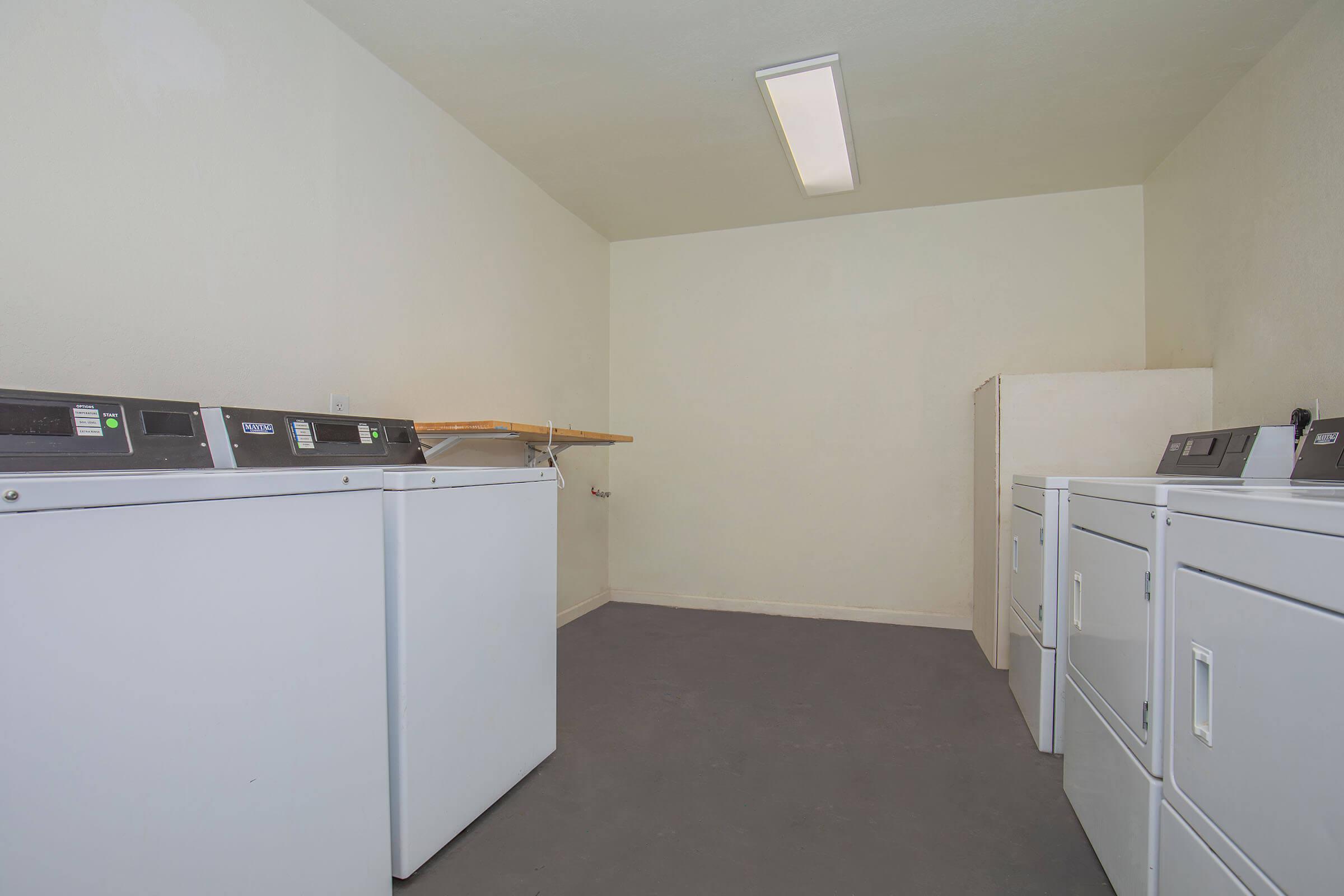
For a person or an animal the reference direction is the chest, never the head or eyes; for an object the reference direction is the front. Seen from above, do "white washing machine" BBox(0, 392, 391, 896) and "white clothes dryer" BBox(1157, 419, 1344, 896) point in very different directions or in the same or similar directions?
very different directions

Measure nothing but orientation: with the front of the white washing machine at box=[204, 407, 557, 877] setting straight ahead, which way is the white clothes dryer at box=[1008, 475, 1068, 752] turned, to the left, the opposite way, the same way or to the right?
the opposite way

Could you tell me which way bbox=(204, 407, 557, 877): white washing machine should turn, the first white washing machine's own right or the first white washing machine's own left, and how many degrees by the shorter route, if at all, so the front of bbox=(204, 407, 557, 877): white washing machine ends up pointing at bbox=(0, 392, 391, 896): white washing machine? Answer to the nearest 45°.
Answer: approximately 90° to the first white washing machine's own right

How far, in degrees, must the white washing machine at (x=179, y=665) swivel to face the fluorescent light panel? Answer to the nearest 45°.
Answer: approximately 45° to its left

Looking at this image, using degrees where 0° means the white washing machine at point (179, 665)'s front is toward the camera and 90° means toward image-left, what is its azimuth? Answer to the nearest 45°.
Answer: approximately 315°

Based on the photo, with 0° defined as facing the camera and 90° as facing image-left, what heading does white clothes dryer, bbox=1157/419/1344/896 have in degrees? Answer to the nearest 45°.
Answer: approximately 45°

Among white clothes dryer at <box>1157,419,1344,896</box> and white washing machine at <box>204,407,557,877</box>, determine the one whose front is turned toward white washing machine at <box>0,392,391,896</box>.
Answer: white clothes dryer at <box>1157,419,1344,896</box>

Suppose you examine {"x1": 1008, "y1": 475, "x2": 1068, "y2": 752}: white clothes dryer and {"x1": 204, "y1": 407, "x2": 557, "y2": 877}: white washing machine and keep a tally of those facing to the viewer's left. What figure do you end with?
1

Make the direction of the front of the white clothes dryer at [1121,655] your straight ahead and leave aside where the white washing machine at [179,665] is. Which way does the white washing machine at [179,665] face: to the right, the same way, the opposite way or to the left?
the opposite way

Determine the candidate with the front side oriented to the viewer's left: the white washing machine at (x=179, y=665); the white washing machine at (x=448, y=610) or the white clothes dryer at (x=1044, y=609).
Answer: the white clothes dryer at (x=1044, y=609)

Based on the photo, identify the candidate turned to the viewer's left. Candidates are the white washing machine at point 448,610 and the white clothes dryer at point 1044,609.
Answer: the white clothes dryer at point 1044,609

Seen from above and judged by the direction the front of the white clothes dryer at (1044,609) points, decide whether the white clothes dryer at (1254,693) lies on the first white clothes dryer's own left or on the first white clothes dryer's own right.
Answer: on the first white clothes dryer's own left

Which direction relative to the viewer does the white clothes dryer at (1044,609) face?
to the viewer's left

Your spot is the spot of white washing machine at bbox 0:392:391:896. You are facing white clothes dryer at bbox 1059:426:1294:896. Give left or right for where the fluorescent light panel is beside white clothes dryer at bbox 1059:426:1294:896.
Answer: left
